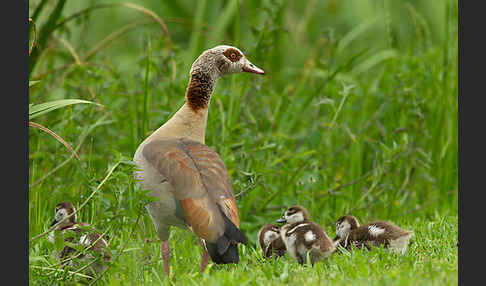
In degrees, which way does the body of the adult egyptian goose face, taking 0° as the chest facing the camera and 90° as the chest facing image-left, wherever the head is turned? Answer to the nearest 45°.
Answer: approximately 135°
